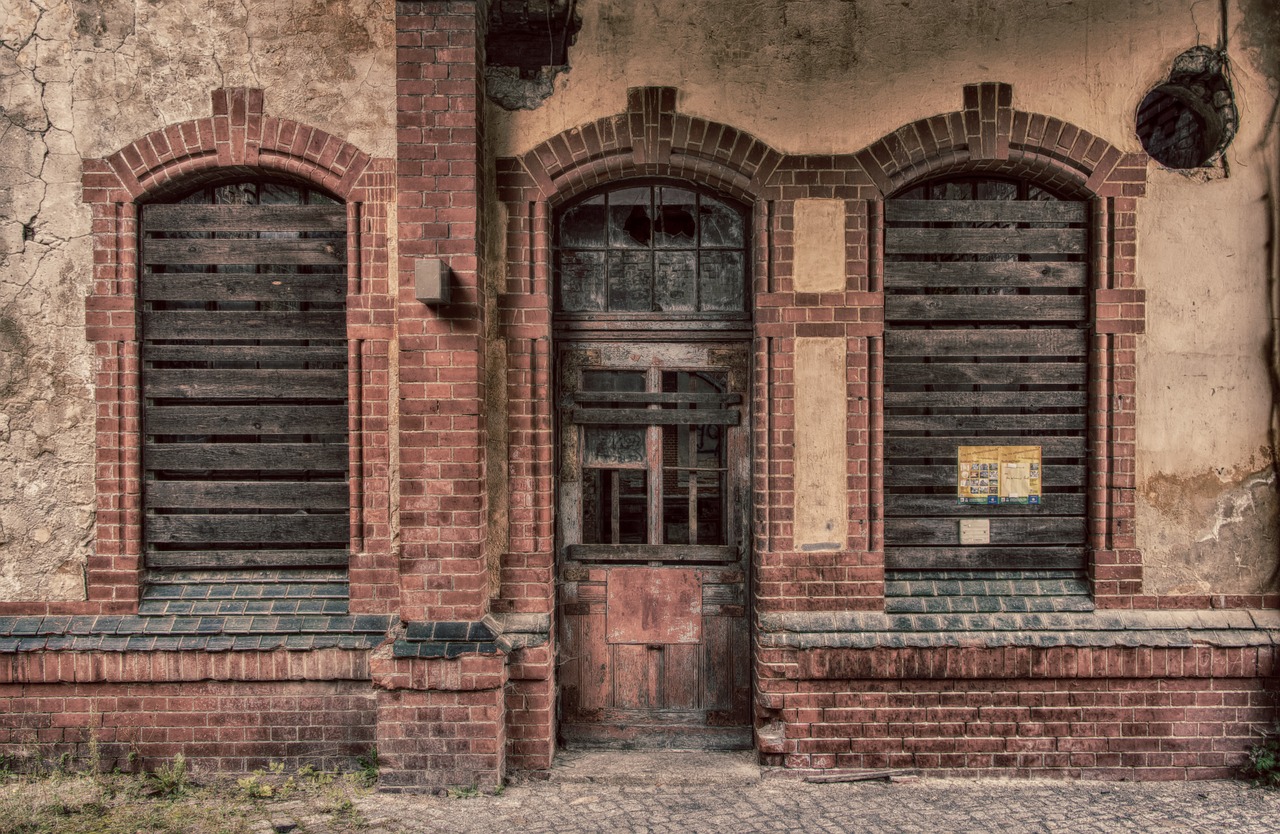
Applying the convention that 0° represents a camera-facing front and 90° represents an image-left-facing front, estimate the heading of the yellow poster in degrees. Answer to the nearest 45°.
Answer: approximately 0°
